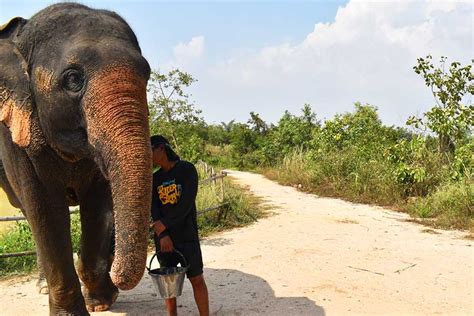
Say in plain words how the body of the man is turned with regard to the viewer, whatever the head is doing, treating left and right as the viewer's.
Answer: facing the viewer and to the left of the viewer

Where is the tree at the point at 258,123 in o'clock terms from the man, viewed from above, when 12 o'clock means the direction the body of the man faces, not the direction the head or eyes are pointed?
The tree is roughly at 5 o'clock from the man.

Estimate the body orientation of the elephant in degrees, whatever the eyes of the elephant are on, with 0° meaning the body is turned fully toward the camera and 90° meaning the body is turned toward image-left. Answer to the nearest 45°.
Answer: approximately 315°

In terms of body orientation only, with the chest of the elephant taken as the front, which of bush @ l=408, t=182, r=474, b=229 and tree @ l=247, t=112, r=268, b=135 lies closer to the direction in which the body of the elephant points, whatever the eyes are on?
the bush

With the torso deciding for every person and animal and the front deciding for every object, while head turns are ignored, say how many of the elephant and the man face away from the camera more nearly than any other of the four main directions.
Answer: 0

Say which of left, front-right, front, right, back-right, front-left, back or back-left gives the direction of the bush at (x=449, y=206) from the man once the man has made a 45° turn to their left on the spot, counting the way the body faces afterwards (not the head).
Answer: back-left

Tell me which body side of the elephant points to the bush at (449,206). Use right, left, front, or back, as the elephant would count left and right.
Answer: left

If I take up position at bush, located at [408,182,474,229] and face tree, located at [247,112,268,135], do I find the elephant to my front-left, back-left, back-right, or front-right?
back-left
